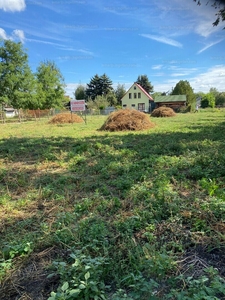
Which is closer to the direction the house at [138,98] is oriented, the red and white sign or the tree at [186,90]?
the red and white sign

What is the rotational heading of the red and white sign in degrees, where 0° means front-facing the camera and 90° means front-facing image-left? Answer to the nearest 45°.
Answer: approximately 0°

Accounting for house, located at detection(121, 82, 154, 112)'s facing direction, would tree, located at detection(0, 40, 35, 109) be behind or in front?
in front

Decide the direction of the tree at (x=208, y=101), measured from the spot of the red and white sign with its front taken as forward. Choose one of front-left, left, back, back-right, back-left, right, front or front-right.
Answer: back-left

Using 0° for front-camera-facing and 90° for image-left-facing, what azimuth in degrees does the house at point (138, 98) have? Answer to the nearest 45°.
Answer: approximately 0°

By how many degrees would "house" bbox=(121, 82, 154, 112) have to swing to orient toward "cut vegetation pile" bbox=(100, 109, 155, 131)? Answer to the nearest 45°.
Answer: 0° — it already faces it

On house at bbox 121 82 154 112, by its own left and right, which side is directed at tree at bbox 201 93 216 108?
left

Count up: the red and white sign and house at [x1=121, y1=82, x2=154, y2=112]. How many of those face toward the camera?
2

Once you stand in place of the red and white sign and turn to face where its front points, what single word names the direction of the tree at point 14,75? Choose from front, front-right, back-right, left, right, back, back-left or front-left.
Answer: back-right

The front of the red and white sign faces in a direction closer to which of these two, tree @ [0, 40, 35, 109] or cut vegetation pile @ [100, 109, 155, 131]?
the cut vegetation pile

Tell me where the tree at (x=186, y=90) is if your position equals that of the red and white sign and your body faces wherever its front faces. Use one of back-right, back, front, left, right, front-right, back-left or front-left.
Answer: back-left
